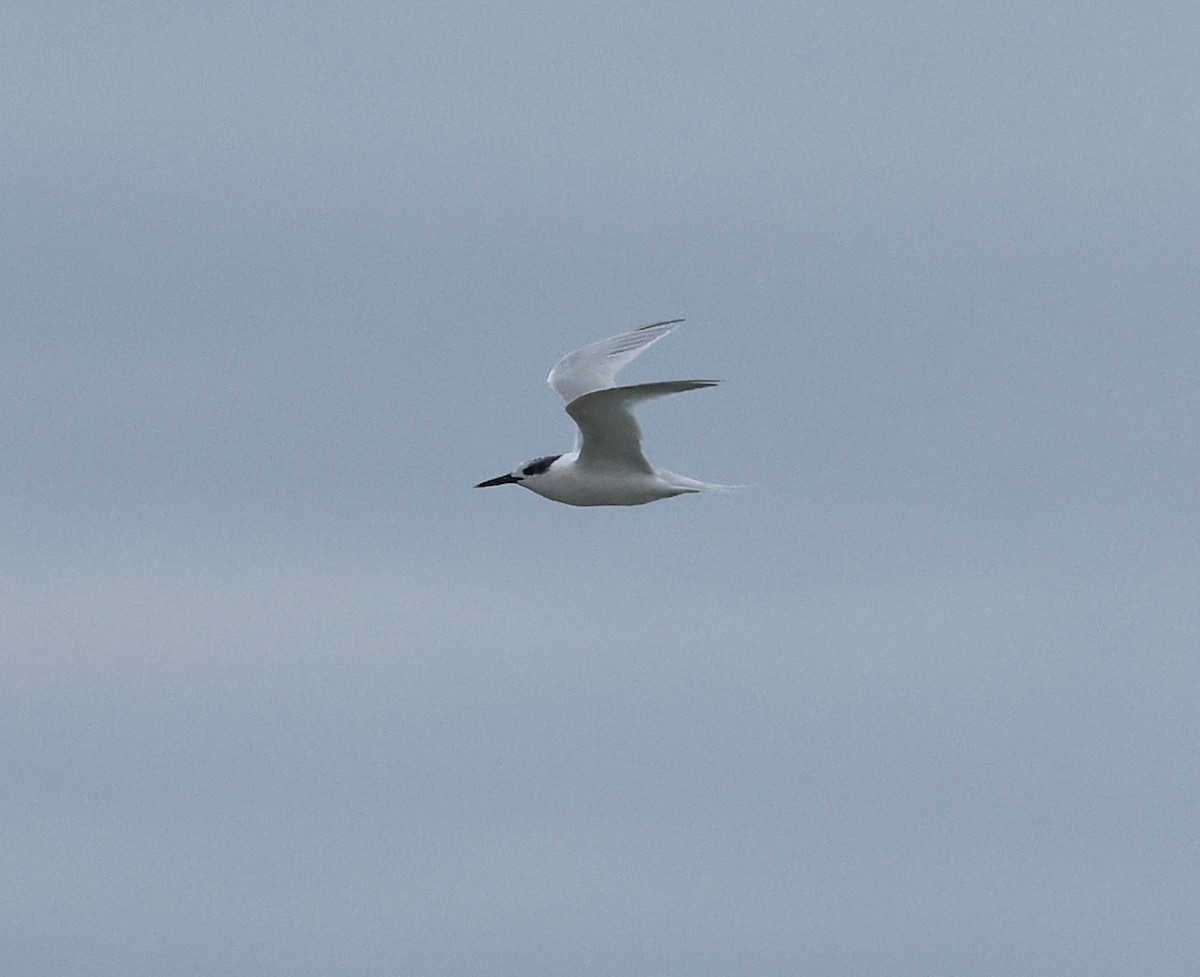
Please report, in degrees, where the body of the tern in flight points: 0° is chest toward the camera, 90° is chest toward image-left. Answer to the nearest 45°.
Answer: approximately 90°
